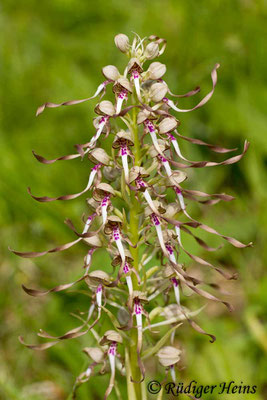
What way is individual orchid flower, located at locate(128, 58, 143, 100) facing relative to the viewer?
toward the camera
